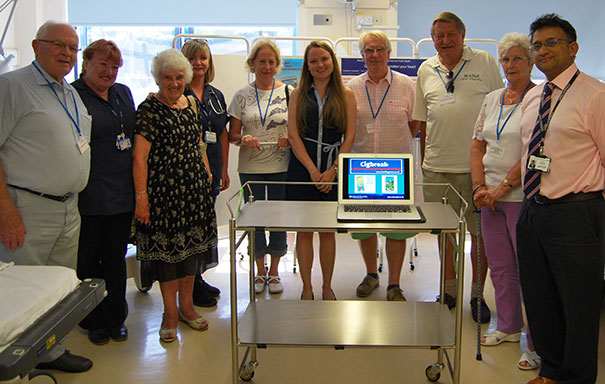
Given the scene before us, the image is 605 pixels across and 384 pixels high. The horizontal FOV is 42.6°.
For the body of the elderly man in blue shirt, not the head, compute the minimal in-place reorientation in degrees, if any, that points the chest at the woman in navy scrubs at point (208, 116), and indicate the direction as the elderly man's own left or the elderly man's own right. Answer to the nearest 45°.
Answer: approximately 90° to the elderly man's own left

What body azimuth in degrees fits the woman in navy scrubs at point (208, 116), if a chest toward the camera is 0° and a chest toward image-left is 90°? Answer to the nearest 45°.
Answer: approximately 0°
